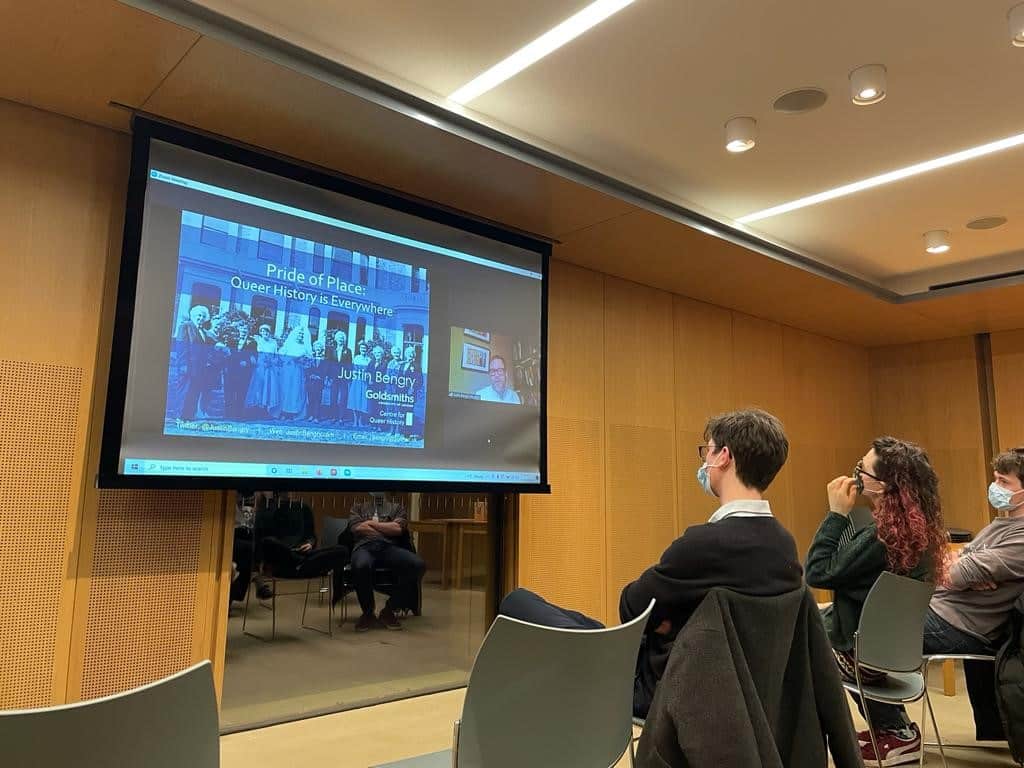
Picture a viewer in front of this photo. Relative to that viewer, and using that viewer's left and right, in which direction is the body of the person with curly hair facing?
facing to the left of the viewer

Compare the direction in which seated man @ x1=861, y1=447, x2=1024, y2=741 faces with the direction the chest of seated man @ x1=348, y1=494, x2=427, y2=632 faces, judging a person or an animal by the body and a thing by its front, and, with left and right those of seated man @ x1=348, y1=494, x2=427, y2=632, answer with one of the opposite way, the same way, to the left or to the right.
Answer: to the right

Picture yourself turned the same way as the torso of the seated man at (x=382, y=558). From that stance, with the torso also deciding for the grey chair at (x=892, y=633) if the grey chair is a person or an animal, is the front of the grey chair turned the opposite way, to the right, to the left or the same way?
the opposite way

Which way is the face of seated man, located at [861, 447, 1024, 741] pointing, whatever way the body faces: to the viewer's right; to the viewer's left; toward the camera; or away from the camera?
to the viewer's left

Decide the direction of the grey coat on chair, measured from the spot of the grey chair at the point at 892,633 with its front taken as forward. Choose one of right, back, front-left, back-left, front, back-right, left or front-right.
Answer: back-left

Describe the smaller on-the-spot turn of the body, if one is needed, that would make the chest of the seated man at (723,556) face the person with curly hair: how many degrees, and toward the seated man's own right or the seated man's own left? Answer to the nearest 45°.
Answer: approximately 90° to the seated man's own right

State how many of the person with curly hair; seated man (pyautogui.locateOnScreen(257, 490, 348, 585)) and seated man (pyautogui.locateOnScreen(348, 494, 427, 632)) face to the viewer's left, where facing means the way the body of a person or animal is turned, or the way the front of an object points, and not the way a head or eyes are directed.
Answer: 1

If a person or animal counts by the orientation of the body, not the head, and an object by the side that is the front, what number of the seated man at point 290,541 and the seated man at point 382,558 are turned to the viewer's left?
0

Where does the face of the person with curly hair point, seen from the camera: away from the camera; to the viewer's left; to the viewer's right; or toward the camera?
to the viewer's left

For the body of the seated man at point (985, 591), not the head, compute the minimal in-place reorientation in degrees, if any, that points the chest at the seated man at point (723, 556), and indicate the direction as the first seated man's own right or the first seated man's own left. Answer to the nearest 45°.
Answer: approximately 45° to the first seated man's own left

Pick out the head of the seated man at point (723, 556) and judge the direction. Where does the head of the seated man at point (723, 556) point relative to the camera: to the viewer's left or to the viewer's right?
to the viewer's left
